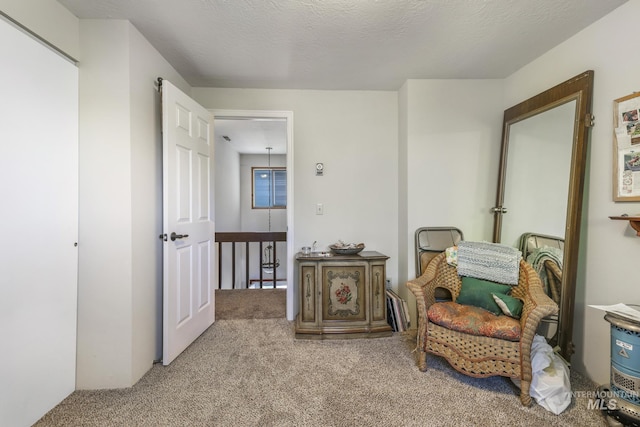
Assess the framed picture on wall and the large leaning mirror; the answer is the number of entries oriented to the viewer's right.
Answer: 0

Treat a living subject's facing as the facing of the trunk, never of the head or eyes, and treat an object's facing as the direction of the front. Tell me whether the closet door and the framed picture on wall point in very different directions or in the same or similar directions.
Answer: very different directions

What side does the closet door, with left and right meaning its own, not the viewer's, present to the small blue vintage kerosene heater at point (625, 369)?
front

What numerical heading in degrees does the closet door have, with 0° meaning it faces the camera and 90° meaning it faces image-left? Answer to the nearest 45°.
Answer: approximately 315°

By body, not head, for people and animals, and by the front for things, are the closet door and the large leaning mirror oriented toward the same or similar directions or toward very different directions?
very different directions

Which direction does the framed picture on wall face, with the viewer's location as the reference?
facing the viewer and to the left of the viewer

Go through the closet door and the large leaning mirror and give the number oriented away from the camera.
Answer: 0

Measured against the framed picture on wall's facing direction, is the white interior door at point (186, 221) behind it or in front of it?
in front
